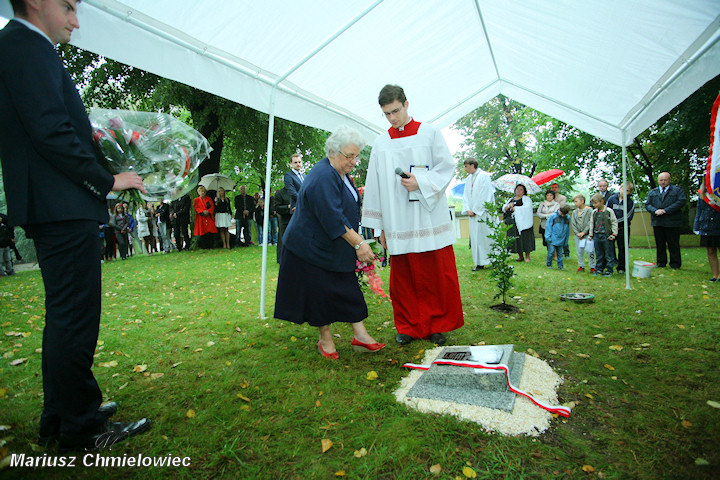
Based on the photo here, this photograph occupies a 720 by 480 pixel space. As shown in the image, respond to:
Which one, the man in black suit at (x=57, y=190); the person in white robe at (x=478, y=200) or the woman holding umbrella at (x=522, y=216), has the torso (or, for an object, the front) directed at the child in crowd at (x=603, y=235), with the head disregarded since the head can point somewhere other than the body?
the man in black suit

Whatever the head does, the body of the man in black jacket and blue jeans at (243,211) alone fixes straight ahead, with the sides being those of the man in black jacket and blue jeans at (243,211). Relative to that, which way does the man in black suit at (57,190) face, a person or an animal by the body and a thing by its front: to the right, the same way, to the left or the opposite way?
to the left

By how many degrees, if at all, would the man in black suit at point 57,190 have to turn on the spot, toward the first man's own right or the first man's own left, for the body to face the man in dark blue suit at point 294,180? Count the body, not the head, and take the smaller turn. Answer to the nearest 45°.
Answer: approximately 45° to the first man's own left

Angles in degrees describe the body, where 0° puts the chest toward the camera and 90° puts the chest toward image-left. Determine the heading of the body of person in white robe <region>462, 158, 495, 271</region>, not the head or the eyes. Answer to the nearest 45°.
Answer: approximately 45°

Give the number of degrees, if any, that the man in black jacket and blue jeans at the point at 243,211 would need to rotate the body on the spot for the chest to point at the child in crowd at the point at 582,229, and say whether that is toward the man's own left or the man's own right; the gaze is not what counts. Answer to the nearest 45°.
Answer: approximately 45° to the man's own left

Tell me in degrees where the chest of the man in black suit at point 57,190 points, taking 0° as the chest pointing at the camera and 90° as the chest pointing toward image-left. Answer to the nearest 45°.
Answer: approximately 270°

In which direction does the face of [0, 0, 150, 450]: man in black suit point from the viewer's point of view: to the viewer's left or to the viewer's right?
to the viewer's right
